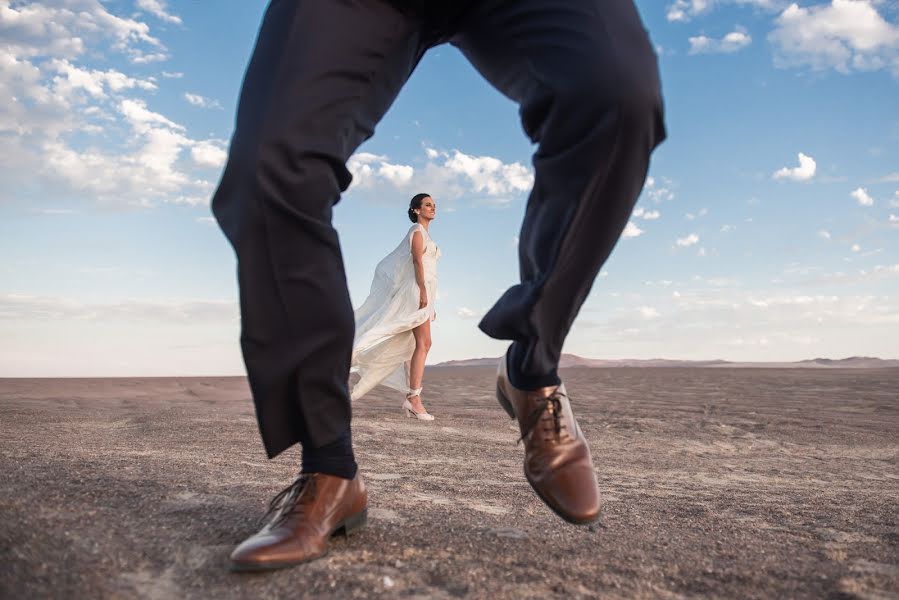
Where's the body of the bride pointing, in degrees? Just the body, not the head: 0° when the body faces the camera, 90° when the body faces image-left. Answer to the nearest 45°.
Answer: approximately 270°
